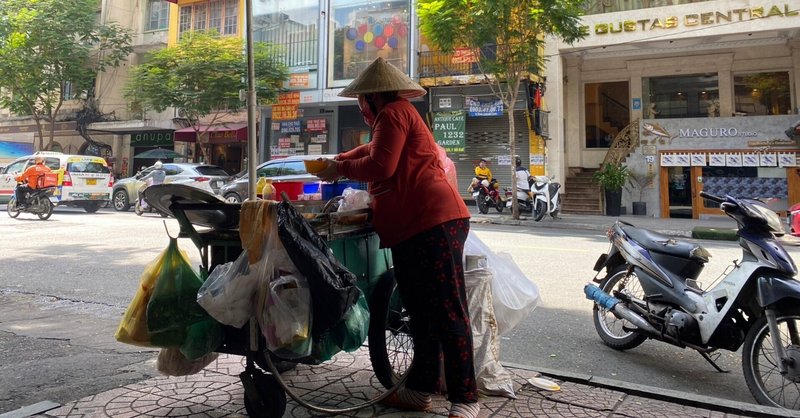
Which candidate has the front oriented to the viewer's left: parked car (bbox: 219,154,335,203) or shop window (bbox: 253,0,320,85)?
the parked car

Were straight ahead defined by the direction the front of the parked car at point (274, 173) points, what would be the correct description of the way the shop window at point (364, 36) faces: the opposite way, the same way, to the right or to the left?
to the left

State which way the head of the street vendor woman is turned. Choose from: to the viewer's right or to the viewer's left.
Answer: to the viewer's left

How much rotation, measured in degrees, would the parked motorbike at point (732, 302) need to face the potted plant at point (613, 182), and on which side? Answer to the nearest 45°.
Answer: approximately 135° to its left

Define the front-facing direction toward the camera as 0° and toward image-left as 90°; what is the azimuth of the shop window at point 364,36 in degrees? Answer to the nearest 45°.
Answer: approximately 0°

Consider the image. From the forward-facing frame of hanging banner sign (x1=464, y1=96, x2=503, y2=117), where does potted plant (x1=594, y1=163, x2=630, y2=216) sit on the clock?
The potted plant is roughly at 9 o'clock from the hanging banner sign.

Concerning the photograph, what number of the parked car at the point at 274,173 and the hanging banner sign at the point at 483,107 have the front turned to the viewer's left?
1

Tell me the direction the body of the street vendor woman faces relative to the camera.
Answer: to the viewer's left

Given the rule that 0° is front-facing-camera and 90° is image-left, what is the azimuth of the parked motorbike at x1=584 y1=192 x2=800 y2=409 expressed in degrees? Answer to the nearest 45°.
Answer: approximately 315°

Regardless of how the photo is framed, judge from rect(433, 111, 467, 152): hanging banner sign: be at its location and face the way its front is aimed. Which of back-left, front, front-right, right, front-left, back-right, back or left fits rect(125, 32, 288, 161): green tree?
right

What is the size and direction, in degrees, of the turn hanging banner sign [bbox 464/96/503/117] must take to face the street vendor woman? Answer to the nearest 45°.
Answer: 0° — it already faces them

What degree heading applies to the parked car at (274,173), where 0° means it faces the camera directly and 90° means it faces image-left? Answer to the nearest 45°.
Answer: approximately 90°

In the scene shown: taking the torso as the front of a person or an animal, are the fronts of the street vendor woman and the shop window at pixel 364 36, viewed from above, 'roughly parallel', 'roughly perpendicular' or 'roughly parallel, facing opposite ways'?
roughly perpendicular

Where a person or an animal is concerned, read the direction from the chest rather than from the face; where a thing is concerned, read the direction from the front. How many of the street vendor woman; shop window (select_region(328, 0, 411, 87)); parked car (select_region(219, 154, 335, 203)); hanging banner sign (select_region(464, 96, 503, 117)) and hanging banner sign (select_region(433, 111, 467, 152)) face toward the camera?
3
